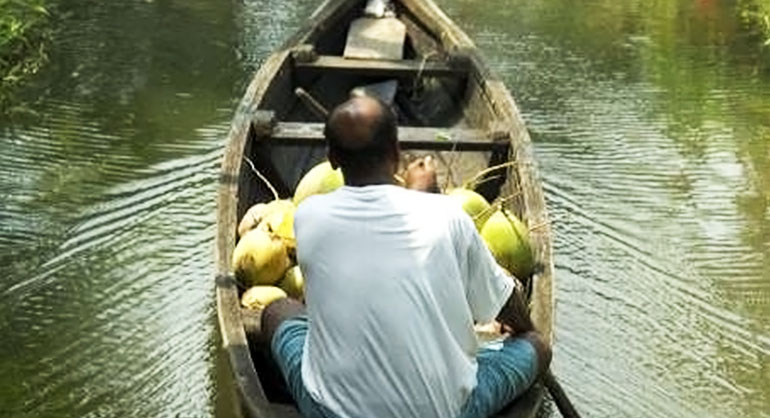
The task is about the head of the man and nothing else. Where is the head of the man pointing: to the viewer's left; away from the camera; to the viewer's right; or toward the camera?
away from the camera

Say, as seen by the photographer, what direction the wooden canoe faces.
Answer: facing away from the viewer

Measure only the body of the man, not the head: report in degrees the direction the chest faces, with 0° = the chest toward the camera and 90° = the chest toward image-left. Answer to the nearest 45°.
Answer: approximately 180°
